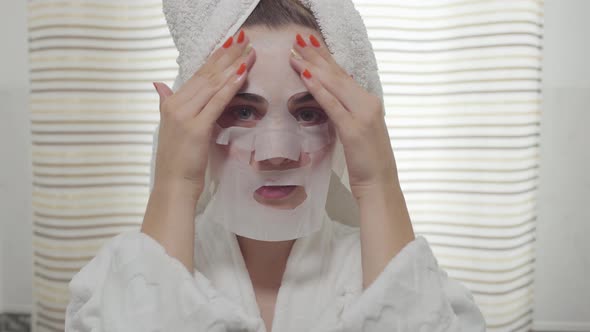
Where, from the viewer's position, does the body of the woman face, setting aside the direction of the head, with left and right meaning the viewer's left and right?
facing the viewer
